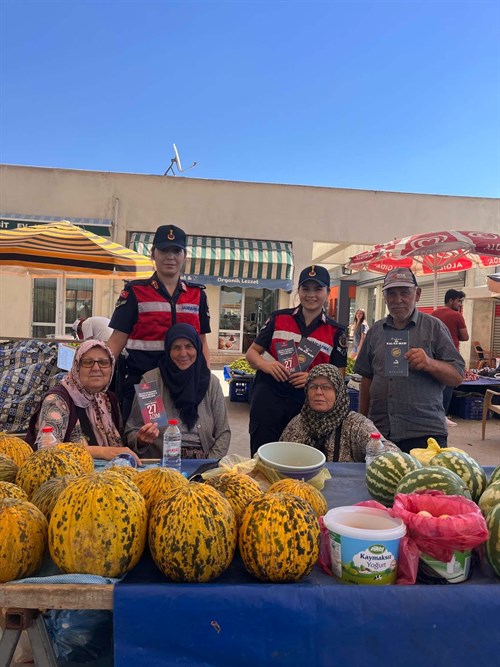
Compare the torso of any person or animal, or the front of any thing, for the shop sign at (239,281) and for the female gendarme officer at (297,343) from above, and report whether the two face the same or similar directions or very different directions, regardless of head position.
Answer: same or similar directions

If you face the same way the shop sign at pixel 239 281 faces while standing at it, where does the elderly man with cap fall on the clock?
The elderly man with cap is roughly at 12 o'clock from the shop sign.

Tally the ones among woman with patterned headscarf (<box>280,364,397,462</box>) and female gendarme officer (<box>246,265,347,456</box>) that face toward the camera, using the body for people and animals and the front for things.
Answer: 2

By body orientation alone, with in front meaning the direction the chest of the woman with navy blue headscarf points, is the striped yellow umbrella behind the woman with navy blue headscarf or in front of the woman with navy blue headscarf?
behind

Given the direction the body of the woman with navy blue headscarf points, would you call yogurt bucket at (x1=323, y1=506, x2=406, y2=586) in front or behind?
in front

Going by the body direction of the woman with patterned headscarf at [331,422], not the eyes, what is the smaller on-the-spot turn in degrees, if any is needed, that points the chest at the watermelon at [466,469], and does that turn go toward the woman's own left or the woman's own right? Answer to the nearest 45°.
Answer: approximately 45° to the woman's own left

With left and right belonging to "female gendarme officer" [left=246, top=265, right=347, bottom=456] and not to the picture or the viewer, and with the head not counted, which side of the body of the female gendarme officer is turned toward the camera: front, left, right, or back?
front

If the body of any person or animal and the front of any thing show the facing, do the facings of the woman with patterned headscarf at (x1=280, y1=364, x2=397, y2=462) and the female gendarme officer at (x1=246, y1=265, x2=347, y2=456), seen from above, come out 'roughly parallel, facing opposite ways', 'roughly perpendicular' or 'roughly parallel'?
roughly parallel

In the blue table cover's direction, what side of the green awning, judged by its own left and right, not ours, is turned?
front

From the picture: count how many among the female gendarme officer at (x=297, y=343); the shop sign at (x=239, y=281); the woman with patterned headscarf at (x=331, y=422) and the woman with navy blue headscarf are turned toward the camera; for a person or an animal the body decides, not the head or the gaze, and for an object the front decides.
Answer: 4

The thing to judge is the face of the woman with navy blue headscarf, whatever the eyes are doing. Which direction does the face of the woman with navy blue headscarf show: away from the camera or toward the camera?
toward the camera

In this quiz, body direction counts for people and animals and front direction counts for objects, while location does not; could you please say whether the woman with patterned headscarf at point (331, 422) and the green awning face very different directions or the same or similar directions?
same or similar directions

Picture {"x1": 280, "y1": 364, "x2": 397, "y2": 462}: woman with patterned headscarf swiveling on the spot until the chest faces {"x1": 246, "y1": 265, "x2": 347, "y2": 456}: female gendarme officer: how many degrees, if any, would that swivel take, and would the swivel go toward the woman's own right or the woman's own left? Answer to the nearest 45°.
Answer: approximately 135° to the woman's own right

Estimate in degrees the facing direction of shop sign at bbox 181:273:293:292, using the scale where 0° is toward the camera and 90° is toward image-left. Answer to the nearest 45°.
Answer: approximately 0°

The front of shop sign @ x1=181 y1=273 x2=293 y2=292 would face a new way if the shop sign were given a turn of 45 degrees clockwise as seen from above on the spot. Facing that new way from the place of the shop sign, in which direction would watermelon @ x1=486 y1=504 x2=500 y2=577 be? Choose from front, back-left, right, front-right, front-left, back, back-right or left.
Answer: front-left

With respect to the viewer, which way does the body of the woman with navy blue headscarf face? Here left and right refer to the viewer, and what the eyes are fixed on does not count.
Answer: facing the viewer

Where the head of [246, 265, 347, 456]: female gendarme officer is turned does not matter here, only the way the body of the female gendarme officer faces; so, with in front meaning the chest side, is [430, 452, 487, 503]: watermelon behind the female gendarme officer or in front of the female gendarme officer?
in front

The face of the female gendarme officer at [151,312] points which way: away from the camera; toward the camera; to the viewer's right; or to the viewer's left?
toward the camera
